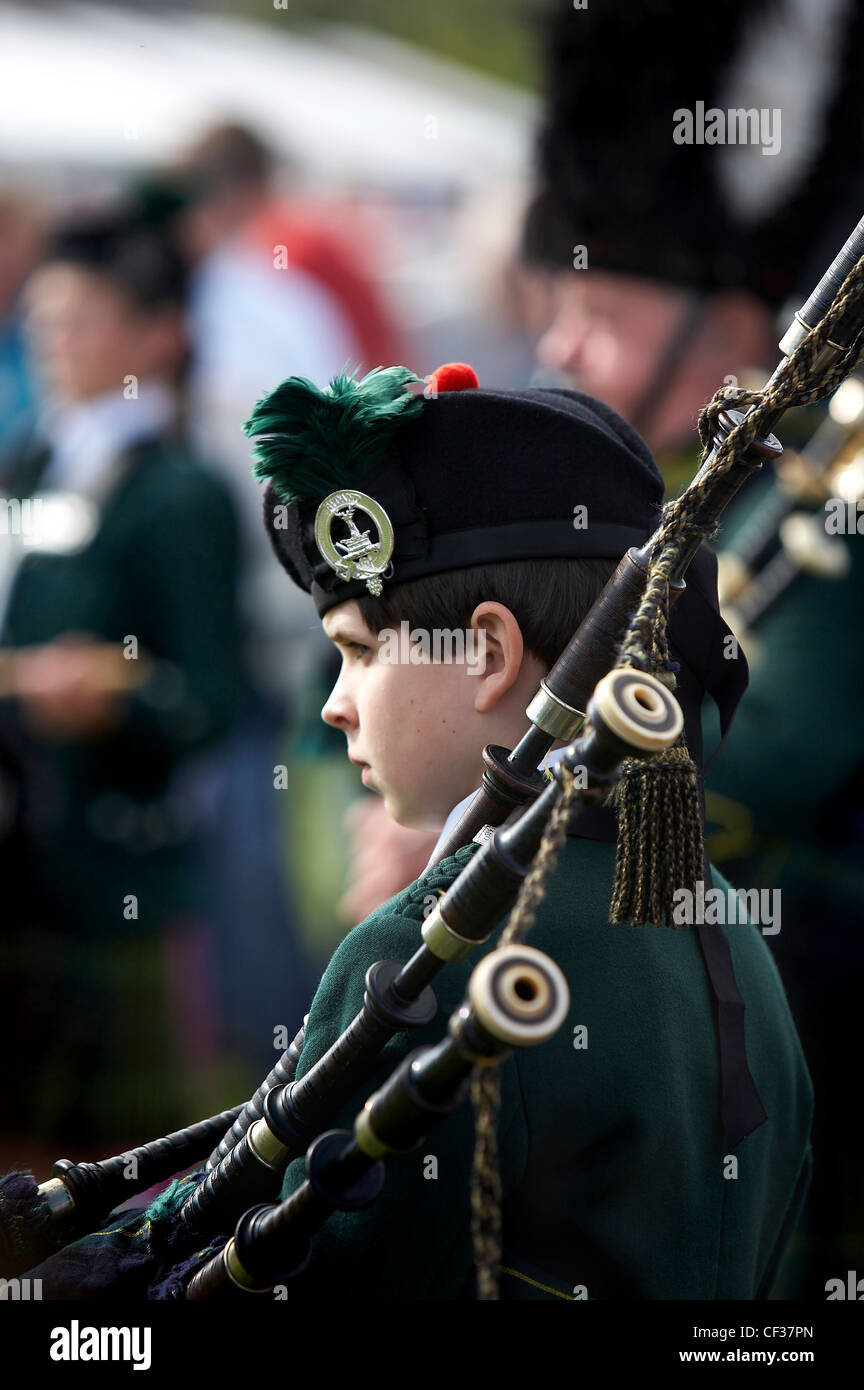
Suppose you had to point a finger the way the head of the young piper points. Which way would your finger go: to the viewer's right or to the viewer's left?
to the viewer's left

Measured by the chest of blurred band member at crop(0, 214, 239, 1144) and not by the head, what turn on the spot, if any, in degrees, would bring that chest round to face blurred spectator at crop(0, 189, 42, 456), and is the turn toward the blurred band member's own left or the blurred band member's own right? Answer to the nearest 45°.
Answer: approximately 135° to the blurred band member's own right

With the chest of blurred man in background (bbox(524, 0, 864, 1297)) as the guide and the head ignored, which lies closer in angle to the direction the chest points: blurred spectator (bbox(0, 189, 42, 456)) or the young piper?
the blurred spectator

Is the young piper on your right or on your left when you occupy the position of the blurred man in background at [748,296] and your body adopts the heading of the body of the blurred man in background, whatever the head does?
on your left

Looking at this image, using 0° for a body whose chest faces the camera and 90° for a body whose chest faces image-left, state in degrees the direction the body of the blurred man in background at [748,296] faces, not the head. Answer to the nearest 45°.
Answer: approximately 90°

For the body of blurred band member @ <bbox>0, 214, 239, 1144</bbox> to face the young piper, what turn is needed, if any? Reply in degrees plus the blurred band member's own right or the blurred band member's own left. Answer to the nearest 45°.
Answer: approximately 45° to the blurred band member's own left

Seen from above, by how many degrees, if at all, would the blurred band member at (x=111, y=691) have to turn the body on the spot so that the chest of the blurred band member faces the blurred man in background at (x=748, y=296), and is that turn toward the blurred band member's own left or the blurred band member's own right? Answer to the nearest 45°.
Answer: approximately 90° to the blurred band member's own left

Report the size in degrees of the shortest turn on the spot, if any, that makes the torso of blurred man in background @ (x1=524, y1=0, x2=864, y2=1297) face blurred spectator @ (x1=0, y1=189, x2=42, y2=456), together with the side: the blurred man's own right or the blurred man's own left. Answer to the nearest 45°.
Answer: approximately 45° to the blurred man's own right

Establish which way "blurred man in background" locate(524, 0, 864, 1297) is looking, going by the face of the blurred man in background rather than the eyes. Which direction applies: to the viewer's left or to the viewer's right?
to the viewer's left

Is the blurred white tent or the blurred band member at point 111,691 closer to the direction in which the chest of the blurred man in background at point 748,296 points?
the blurred band member

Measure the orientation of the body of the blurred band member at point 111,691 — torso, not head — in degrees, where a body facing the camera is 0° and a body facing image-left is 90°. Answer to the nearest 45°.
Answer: approximately 45°
